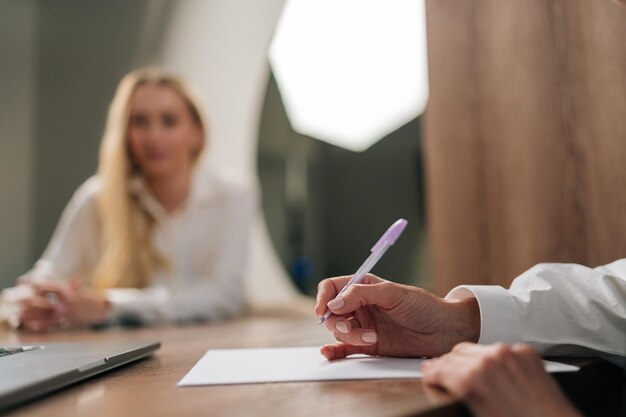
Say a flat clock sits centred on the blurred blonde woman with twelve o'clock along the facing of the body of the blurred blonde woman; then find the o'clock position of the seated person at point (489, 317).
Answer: The seated person is roughly at 10 o'clock from the blurred blonde woman.

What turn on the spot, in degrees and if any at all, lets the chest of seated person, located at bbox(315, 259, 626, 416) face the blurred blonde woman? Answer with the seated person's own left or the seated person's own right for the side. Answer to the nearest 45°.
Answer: approximately 45° to the seated person's own right

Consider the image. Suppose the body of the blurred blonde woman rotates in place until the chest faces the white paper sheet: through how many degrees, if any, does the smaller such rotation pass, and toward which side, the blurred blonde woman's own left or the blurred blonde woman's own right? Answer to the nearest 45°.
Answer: approximately 45° to the blurred blonde woman's own left

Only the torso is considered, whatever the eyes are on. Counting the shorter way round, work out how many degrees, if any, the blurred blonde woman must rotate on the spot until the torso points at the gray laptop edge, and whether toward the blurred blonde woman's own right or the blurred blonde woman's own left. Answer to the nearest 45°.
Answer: approximately 45° to the blurred blonde woman's own left

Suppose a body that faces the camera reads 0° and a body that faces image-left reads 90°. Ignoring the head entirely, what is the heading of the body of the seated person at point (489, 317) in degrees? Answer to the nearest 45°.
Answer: approximately 90°

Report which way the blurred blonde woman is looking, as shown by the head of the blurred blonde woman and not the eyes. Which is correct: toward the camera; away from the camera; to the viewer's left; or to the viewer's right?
toward the camera
